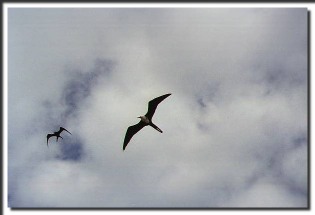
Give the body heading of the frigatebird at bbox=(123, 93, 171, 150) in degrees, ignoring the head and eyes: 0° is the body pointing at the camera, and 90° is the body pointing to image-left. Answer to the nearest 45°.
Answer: approximately 90°
